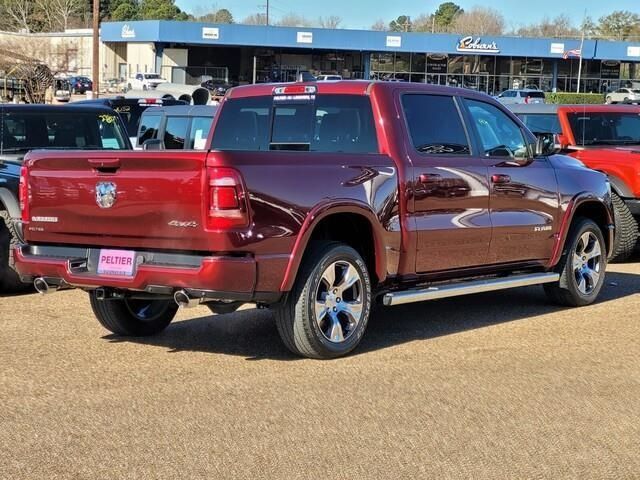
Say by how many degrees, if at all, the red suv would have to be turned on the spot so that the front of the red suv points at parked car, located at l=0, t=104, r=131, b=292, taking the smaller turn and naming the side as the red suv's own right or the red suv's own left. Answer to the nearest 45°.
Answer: approximately 90° to the red suv's own right

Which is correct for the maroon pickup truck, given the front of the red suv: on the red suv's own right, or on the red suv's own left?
on the red suv's own right

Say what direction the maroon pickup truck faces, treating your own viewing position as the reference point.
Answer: facing away from the viewer and to the right of the viewer

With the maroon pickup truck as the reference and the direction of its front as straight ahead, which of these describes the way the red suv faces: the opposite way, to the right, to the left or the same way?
to the right

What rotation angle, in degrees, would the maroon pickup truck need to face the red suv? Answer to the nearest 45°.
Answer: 0° — it already faces it

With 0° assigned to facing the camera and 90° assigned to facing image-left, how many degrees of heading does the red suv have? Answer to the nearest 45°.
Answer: approximately 315°
